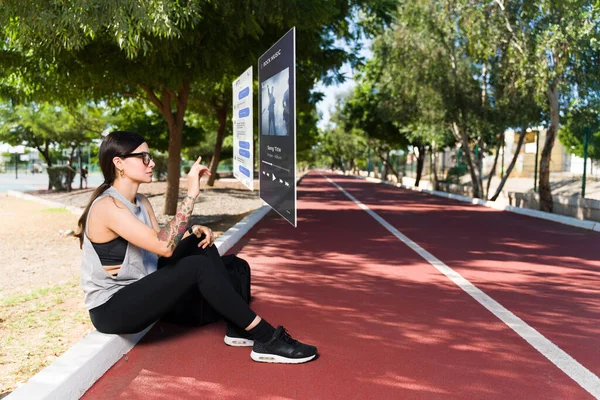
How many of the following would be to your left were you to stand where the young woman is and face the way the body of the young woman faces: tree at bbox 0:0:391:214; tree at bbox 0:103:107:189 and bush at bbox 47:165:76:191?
3

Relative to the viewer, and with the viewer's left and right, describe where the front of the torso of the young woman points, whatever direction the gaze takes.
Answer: facing to the right of the viewer

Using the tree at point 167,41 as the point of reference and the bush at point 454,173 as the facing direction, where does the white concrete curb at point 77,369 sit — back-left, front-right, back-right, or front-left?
back-right

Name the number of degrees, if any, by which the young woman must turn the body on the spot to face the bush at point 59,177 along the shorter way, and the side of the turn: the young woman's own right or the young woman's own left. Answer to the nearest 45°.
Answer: approximately 90° to the young woman's own left

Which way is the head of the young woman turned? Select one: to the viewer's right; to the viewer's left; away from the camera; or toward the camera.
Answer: to the viewer's right

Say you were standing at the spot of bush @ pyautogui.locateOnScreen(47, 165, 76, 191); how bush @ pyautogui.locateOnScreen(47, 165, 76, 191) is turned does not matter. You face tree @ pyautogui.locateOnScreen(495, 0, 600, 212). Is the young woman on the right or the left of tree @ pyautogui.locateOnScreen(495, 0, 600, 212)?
right

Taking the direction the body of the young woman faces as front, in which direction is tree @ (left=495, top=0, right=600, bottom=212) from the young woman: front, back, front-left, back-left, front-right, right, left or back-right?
front-left

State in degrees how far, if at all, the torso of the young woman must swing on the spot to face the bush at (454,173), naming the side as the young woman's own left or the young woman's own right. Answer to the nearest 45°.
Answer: approximately 45° to the young woman's own left

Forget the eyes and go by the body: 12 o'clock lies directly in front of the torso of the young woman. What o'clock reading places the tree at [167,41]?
The tree is roughly at 9 o'clock from the young woman.
